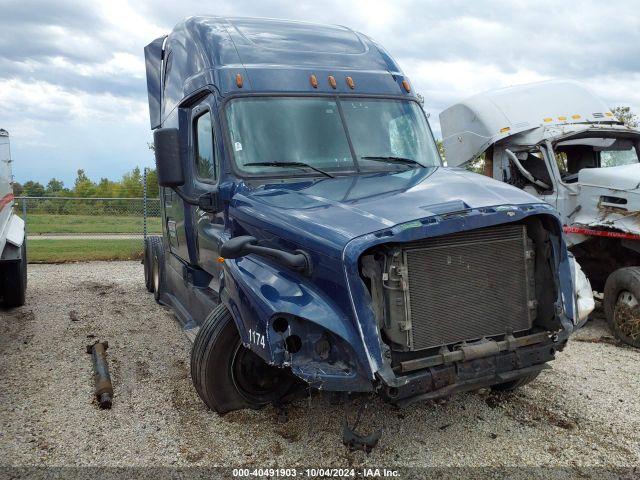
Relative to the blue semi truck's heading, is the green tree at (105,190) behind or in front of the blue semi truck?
behind

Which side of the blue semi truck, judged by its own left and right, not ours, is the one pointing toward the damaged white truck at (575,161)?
left

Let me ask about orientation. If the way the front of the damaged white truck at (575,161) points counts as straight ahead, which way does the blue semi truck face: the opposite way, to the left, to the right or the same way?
the same way

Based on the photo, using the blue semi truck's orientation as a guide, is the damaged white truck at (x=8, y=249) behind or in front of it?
behind

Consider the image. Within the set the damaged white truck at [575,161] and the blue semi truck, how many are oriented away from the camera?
0

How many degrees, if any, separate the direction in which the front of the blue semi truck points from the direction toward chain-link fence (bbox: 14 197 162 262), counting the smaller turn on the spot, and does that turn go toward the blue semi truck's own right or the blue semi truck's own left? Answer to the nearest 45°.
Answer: approximately 180°

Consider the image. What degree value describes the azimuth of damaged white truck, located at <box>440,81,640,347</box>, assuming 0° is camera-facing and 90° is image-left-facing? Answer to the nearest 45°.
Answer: approximately 315°

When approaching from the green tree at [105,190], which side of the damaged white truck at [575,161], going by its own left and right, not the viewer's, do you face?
back

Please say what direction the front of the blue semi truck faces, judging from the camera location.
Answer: facing the viewer and to the right of the viewer
